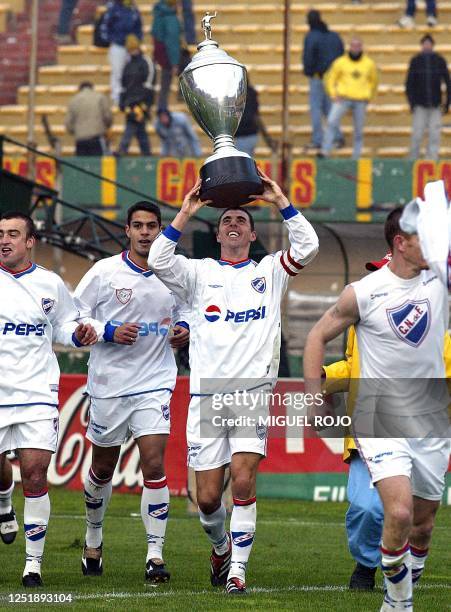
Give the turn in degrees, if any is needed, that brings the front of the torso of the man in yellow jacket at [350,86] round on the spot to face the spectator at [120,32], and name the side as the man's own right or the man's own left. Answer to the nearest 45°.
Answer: approximately 90° to the man's own right

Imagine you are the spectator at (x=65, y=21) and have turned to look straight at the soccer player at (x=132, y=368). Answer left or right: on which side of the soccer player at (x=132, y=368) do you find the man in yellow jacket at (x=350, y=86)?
left

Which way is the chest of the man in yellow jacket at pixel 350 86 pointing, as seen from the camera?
toward the camera

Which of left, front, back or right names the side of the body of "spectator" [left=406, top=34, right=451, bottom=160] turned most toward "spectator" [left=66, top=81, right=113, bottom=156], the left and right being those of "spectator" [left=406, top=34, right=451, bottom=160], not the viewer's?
right

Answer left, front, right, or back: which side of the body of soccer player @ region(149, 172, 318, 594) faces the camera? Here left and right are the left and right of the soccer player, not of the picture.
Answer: front

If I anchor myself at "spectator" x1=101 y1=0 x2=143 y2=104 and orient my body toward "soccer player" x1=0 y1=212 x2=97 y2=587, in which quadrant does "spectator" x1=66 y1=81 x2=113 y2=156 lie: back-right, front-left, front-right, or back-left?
front-right

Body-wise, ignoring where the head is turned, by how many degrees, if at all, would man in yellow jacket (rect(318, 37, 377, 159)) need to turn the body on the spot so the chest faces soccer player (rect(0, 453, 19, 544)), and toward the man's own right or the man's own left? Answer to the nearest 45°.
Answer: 0° — they already face them

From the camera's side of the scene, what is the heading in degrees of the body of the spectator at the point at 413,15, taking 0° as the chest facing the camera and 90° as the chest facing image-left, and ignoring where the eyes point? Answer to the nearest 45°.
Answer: approximately 45°

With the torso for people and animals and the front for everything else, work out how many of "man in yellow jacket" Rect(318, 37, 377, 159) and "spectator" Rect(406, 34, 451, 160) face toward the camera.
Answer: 2

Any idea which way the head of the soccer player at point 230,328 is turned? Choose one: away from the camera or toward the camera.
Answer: toward the camera

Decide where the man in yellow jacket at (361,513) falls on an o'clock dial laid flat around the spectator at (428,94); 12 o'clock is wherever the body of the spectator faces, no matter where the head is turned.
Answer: The man in yellow jacket is roughly at 12 o'clock from the spectator.

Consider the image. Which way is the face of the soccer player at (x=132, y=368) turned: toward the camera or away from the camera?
toward the camera

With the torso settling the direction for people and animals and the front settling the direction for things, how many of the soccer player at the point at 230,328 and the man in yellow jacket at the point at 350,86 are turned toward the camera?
2
